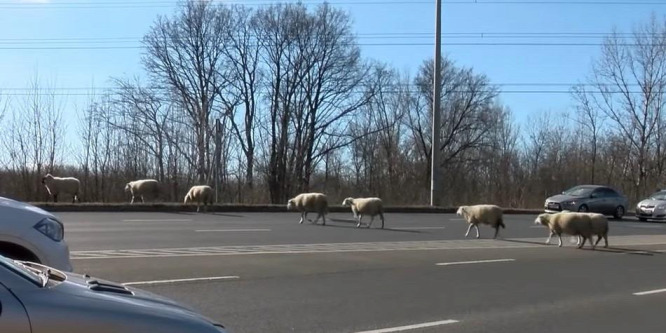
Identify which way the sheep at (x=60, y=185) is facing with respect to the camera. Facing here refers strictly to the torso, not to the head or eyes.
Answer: to the viewer's left

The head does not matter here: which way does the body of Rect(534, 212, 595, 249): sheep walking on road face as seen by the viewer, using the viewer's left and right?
facing to the left of the viewer

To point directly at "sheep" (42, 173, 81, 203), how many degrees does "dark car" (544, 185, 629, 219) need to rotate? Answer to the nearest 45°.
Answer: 0° — it already faces it

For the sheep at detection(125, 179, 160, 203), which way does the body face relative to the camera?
to the viewer's left

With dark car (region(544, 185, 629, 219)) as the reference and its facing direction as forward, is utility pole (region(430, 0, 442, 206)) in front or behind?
in front

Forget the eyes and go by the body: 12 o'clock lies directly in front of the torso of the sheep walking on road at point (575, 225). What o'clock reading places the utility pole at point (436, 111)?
The utility pole is roughly at 2 o'clock from the sheep walking on road.

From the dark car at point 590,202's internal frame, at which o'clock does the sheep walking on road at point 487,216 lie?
The sheep walking on road is roughly at 11 o'clock from the dark car.

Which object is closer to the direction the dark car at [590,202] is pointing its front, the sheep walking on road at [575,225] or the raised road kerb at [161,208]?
the raised road kerb

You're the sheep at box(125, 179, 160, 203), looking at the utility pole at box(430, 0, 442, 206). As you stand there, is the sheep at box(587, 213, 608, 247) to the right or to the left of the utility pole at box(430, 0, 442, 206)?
right

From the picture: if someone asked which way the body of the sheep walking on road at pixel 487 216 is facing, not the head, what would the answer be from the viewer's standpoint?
to the viewer's left

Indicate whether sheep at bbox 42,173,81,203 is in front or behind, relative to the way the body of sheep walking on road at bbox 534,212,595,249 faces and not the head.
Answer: in front
